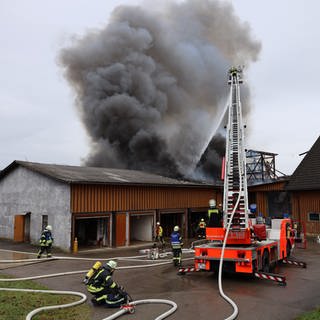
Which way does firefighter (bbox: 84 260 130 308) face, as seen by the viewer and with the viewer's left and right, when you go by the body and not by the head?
facing to the right of the viewer

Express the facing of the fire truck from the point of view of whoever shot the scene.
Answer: facing away from the viewer and to the right of the viewer

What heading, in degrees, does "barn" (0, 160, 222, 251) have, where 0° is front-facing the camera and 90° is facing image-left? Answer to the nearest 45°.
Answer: approximately 315°

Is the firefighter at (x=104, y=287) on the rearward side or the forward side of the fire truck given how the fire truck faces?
on the rearward side

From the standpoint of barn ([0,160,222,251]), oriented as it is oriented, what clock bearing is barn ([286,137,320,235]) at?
barn ([286,137,320,235]) is roughly at 10 o'clock from barn ([0,160,222,251]).

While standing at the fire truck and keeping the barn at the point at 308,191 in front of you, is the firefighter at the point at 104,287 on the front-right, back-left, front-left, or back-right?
back-left
